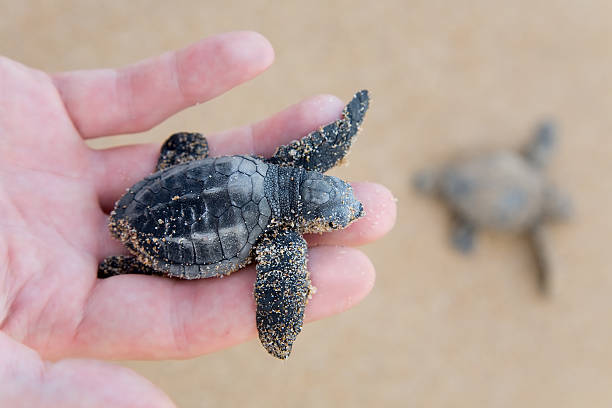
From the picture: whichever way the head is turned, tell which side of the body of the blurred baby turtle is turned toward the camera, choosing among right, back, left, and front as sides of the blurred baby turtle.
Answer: right

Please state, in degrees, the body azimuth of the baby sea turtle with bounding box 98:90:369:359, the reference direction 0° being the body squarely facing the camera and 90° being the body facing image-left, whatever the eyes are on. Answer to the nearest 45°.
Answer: approximately 270°

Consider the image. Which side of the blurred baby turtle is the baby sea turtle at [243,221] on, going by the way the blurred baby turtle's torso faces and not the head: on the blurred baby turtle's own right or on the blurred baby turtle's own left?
on the blurred baby turtle's own right

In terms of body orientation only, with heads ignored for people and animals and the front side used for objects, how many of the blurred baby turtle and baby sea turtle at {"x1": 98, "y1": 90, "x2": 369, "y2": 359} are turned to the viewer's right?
2

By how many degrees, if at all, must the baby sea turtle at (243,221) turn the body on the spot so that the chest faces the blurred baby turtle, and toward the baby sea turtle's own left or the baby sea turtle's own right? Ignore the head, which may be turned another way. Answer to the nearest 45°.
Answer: approximately 45° to the baby sea turtle's own left
